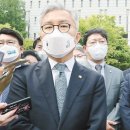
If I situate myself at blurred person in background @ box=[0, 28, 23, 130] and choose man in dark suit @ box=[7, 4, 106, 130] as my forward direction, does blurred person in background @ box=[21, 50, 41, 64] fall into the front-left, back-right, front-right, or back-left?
back-left

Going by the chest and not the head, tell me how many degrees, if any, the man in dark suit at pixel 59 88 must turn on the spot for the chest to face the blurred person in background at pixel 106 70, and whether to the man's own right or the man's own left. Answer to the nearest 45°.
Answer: approximately 180°

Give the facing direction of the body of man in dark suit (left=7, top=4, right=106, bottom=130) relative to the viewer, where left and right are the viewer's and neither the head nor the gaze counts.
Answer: facing the viewer

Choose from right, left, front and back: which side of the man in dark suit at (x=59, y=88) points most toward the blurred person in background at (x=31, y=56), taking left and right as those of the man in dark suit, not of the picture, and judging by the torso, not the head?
back

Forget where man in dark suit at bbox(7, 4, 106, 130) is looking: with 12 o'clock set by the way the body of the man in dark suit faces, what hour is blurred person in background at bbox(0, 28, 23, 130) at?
The blurred person in background is roughly at 5 o'clock from the man in dark suit.
